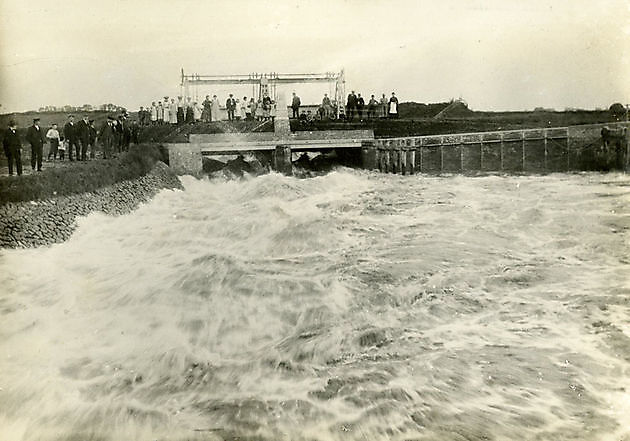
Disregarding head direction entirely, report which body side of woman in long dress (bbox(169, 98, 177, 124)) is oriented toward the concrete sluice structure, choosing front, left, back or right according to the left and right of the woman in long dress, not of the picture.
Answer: left

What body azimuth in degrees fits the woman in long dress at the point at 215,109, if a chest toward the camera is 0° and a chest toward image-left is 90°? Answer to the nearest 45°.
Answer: approximately 0°

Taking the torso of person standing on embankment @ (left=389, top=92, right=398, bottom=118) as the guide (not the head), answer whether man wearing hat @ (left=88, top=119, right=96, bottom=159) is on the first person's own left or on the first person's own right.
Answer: on the first person's own right
